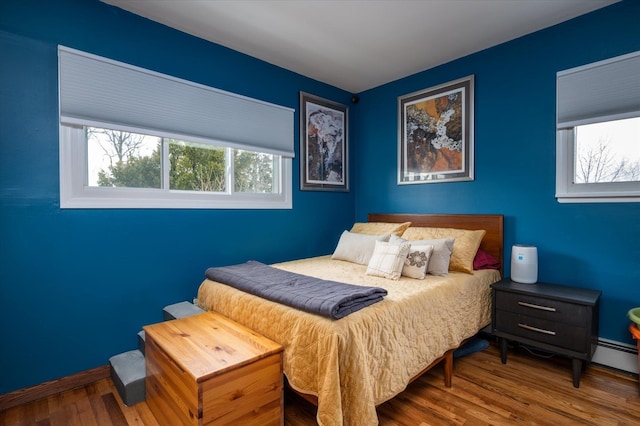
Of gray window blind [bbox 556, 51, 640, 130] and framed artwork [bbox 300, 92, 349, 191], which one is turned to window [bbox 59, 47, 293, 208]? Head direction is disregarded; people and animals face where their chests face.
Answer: the gray window blind

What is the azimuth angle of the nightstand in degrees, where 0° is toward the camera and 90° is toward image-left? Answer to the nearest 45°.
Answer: approximately 45°

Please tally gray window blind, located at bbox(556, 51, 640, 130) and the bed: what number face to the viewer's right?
0

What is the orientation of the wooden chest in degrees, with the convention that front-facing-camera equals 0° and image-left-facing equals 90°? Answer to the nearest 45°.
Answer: approximately 45°

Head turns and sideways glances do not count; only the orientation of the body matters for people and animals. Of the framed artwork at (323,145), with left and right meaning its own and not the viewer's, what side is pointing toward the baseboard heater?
front

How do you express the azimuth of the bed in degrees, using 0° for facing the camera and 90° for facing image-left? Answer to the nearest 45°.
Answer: approximately 45°

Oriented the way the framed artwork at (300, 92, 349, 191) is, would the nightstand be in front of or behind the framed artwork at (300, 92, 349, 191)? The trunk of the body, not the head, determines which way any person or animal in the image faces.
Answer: in front

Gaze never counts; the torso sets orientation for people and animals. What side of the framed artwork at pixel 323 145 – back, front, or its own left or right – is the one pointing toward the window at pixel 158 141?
right

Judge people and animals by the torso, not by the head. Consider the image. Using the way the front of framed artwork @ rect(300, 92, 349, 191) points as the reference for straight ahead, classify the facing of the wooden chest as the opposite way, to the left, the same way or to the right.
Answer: to the right

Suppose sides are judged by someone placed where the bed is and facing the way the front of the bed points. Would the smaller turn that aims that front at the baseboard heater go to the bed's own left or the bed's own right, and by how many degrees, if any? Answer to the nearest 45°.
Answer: approximately 135° to the bed's own left
